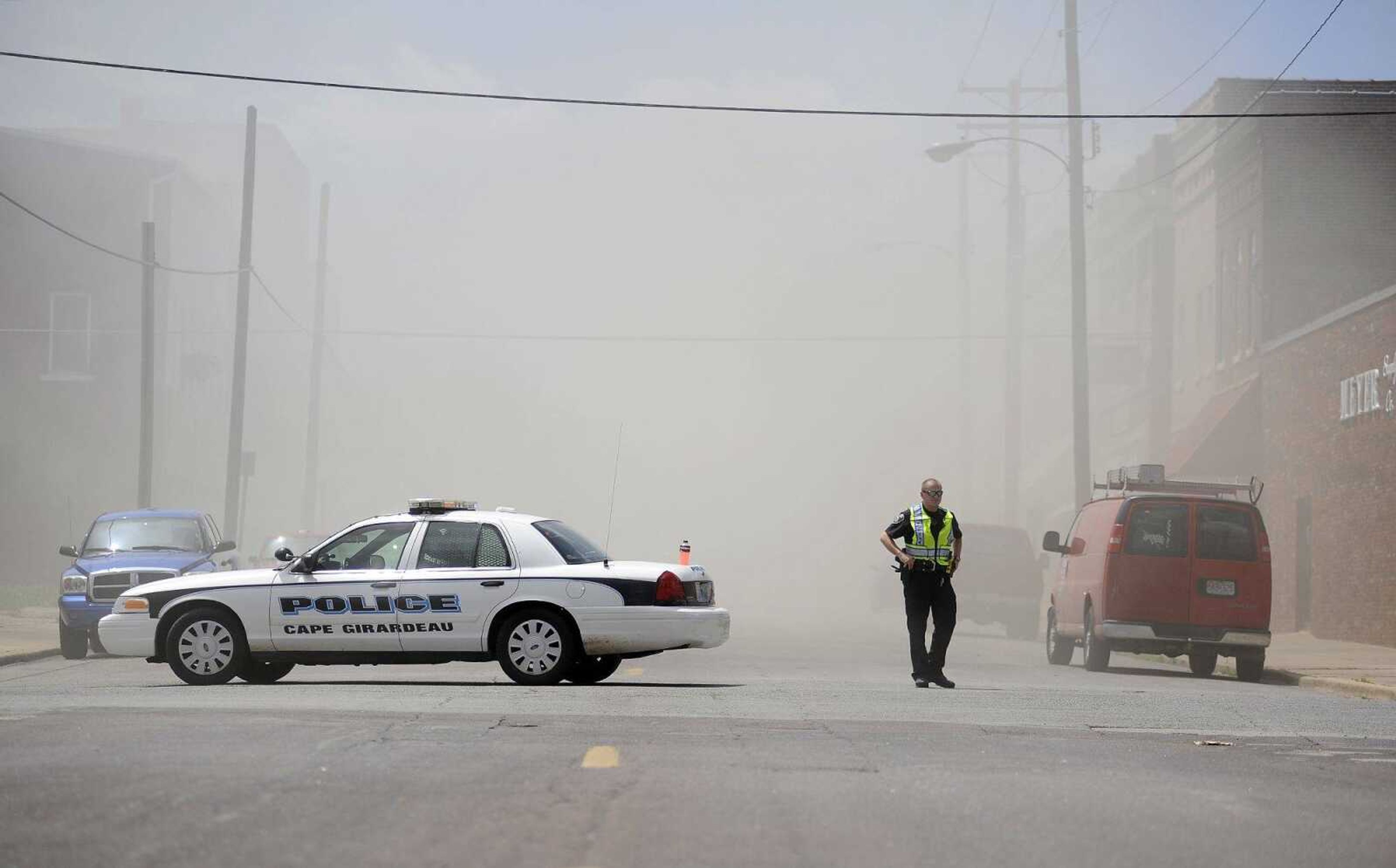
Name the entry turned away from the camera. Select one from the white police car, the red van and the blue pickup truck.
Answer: the red van

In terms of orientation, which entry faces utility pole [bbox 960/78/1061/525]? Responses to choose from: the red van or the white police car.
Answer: the red van

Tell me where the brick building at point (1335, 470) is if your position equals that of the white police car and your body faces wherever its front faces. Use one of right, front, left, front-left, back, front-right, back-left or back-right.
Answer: back-right

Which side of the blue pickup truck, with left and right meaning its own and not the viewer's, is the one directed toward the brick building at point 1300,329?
left

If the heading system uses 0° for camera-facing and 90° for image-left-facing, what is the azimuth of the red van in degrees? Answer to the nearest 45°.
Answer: approximately 180°

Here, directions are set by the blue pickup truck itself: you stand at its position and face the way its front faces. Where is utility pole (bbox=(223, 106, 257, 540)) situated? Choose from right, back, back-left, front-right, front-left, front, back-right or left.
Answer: back

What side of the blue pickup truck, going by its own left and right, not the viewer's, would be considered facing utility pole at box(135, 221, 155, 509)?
back

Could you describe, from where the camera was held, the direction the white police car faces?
facing to the left of the viewer

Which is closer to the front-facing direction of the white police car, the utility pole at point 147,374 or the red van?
the utility pole

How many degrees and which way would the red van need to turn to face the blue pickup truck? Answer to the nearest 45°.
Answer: approximately 90° to its left

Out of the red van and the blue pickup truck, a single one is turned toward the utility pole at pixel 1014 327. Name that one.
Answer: the red van

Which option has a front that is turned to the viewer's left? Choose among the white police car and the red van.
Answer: the white police car

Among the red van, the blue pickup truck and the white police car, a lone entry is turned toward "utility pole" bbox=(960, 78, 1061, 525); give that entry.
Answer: the red van

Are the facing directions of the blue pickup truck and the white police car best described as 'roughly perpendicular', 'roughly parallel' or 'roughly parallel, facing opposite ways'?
roughly perpendicular

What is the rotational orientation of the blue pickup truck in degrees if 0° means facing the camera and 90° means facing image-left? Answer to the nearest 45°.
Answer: approximately 0°
